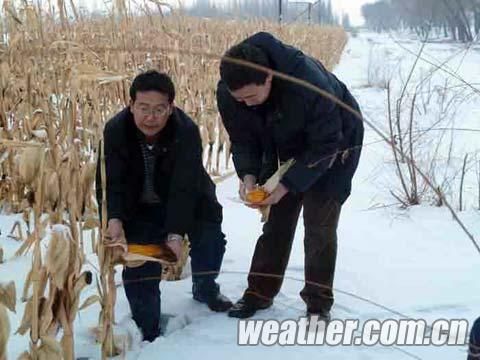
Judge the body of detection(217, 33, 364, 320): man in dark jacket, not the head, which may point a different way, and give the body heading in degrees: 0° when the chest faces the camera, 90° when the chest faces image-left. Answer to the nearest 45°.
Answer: approximately 45°

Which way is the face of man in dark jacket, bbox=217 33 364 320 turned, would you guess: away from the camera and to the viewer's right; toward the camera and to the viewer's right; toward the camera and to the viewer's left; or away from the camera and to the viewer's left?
toward the camera and to the viewer's left

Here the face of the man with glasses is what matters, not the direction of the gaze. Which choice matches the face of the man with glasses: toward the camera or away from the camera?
toward the camera

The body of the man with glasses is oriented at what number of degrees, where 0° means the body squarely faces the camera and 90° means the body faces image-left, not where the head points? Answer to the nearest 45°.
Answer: approximately 0°

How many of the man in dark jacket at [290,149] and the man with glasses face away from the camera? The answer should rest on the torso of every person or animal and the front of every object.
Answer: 0
